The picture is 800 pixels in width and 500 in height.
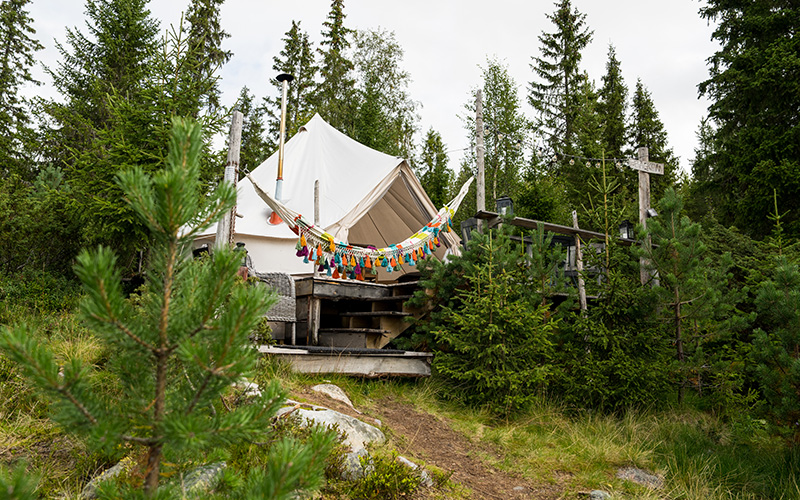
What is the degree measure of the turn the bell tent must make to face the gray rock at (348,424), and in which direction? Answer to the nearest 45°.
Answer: approximately 45° to its right

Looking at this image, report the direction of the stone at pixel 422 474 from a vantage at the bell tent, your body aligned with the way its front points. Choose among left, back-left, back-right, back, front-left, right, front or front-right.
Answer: front-right

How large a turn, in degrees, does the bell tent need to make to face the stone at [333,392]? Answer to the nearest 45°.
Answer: approximately 45° to its right

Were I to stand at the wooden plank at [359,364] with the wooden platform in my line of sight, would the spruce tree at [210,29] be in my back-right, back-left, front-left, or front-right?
front-left

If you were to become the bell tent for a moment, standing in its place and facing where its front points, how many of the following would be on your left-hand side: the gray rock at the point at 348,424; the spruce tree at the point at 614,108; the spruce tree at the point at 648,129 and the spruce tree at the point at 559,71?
3

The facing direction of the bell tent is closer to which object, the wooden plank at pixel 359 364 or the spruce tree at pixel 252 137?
the wooden plank

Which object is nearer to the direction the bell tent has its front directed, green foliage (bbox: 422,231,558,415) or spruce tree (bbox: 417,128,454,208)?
the green foliage

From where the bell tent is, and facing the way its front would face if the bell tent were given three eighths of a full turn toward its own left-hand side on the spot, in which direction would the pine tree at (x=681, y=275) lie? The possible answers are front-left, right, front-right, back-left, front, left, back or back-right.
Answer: back-right

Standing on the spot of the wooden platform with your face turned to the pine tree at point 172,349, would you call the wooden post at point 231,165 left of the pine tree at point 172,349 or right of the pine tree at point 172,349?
right

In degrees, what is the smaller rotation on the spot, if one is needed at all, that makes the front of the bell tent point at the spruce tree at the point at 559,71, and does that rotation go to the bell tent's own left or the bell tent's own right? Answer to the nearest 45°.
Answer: approximately 90° to the bell tent's own left

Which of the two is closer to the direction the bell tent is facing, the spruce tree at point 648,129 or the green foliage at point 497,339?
the green foliage

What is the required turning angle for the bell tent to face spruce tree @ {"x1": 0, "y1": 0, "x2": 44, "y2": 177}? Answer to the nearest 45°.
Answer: approximately 180°

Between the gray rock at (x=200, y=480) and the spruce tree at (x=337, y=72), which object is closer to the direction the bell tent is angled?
the gray rock

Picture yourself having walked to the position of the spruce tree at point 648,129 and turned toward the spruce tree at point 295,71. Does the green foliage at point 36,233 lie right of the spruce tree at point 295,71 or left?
left

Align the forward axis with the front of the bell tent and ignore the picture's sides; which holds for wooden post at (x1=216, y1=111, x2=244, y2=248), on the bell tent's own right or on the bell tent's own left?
on the bell tent's own right

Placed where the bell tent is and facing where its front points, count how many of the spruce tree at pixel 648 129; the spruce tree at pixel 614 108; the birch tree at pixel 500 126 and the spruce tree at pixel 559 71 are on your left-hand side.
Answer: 4

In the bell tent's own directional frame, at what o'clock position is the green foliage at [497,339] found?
The green foliage is roughly at 1 o'clock from the bell tent.

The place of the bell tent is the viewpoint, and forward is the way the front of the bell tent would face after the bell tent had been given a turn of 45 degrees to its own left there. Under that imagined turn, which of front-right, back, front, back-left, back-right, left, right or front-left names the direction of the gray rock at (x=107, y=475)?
right

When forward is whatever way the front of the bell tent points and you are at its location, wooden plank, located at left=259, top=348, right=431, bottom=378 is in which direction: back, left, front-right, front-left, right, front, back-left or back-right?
front-right

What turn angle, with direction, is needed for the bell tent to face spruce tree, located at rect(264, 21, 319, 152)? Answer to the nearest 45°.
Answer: approximately 135° to its left

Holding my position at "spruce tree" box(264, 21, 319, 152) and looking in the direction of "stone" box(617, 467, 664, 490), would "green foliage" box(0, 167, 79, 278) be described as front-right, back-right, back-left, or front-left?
front-right

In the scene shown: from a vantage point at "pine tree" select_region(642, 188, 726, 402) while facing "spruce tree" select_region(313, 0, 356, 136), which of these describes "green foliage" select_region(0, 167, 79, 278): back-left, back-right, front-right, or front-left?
front-left

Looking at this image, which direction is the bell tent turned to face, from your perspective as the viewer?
facing the viewer and to the right of the viewer

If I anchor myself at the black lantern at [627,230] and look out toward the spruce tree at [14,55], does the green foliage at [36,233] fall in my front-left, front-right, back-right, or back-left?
front-left

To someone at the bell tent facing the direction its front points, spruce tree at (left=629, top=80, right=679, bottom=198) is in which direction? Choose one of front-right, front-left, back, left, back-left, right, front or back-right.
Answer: left
